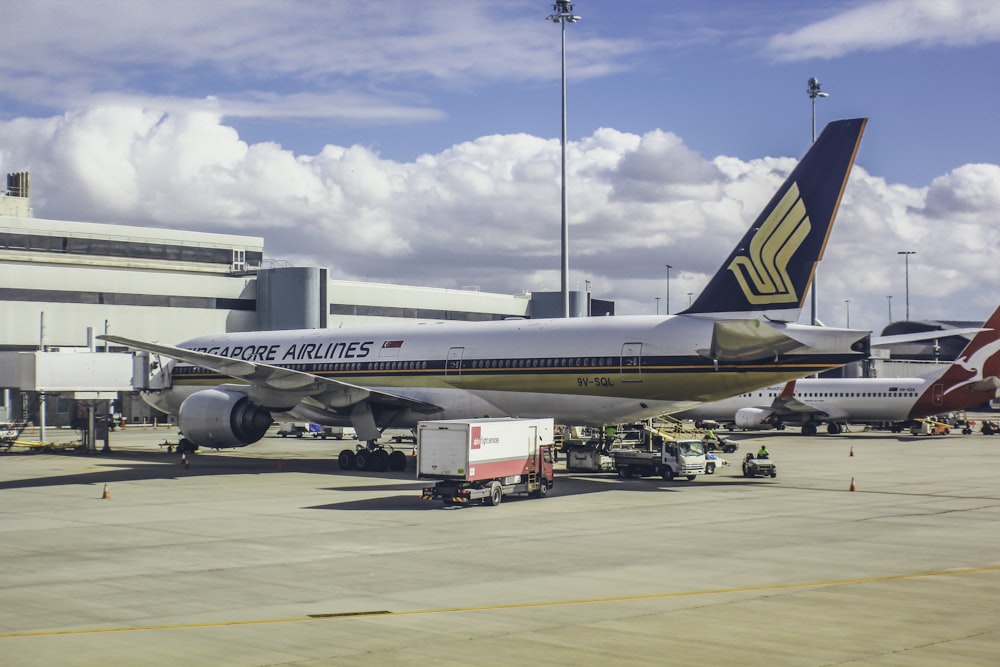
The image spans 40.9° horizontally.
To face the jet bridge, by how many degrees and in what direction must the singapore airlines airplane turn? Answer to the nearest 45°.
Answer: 0° — it already faces it

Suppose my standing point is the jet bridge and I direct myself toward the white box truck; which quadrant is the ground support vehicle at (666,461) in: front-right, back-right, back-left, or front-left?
front-left

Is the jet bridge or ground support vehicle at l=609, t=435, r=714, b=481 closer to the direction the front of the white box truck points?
the ground support vehicle

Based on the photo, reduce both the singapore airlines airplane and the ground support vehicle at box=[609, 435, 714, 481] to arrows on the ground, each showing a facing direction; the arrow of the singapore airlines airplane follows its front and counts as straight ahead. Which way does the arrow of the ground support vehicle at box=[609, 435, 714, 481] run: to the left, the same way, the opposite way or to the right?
the opposite way

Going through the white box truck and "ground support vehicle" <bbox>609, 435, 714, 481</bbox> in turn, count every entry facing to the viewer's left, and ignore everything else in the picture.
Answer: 0

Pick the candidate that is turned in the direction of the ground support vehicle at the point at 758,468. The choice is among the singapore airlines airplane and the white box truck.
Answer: the white box truck

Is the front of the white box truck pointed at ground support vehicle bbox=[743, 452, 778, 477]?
yes

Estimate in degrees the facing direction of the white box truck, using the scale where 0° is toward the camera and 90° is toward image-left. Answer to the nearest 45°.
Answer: approximately 225°

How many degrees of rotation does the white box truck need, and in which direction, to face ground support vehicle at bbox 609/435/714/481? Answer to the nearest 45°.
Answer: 0° — it already faces it
